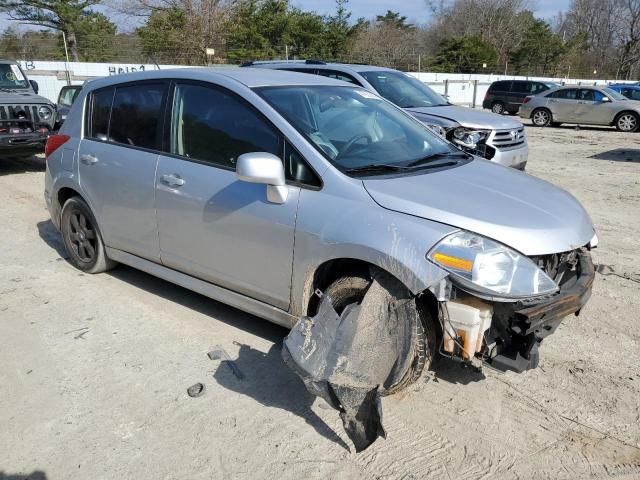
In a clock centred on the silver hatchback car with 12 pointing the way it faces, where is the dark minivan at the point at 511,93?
The dark minivan is roughly at 8 o'clock from the silver hatchback car.

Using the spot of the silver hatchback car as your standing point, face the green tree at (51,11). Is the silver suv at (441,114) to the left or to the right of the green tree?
right

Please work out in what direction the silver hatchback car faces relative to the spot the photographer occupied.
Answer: facing the viewer and to the right of the viewer

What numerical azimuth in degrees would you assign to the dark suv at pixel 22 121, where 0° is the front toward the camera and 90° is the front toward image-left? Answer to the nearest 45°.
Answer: approximately 315°
